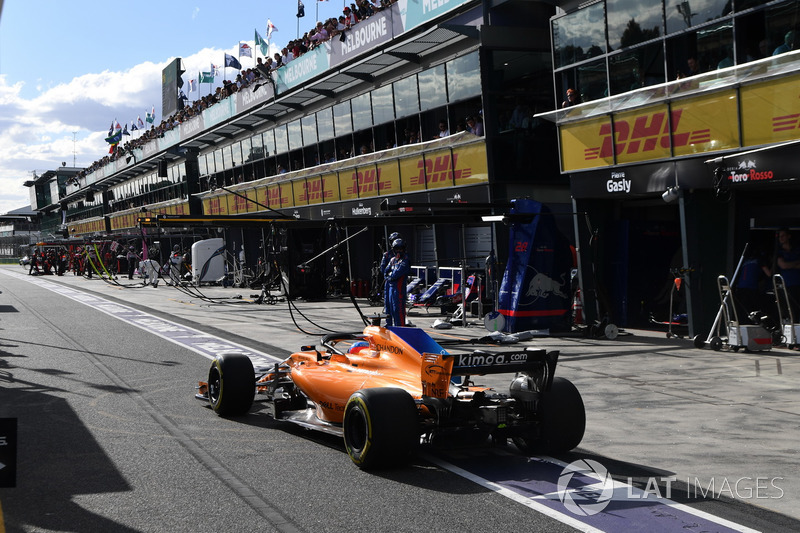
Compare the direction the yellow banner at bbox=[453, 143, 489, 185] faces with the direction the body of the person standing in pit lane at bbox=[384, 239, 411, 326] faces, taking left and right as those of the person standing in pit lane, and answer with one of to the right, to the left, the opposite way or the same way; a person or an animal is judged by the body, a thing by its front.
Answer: the same way

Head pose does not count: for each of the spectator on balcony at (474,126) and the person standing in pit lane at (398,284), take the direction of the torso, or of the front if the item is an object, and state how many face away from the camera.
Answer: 0

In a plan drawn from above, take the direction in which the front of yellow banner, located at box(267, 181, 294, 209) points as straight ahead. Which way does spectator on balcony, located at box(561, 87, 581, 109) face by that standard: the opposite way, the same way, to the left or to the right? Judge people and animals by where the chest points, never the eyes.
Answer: the same way

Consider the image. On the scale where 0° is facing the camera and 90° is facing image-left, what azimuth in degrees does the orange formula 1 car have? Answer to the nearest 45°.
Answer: approximately 135°

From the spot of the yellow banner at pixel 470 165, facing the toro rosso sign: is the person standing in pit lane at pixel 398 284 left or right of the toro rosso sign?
right

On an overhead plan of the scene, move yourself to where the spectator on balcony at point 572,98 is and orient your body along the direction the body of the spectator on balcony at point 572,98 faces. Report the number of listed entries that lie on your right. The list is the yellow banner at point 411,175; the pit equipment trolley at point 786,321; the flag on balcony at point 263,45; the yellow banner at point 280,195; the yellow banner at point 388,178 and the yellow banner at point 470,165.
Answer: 5

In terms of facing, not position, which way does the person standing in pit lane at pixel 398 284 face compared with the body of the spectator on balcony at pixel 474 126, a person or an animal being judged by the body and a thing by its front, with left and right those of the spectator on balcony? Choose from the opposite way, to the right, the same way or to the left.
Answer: the same way

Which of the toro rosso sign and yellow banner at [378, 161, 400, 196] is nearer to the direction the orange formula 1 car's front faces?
the yellow banner

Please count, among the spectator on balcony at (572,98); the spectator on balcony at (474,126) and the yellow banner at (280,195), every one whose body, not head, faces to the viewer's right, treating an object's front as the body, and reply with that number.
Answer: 0

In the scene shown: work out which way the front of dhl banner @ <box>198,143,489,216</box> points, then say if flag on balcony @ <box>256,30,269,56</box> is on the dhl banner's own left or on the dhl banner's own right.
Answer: on the dhl banner's own right

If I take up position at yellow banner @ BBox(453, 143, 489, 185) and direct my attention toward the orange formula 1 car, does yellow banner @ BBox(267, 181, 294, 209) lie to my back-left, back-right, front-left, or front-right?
back-right

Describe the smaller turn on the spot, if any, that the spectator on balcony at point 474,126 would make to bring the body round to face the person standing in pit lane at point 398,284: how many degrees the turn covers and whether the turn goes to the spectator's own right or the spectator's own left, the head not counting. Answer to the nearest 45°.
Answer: approximately 45° to the spectator's own left

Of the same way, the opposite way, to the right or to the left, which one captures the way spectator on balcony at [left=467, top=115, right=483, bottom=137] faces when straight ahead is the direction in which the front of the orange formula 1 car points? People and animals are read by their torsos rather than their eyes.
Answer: to the left

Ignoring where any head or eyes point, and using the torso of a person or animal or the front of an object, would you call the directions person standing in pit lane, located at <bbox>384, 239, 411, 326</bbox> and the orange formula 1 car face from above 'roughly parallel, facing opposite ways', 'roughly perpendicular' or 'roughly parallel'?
roughly perpendicular

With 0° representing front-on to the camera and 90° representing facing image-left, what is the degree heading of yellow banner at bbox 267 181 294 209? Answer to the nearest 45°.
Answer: approximately 45°

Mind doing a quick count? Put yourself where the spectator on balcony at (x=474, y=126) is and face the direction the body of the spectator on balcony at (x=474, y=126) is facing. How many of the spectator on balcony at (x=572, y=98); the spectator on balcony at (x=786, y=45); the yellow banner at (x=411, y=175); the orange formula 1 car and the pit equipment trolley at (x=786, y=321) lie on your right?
1

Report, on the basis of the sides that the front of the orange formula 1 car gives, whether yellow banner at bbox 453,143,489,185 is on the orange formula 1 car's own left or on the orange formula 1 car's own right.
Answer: on the orange formula 1 car's own right

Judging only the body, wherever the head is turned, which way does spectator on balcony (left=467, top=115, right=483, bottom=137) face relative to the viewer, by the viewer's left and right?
facing the viewer and to the left of the viewer

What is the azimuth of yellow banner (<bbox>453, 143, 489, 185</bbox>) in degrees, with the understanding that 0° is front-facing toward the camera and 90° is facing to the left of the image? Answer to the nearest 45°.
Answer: approximately 45°

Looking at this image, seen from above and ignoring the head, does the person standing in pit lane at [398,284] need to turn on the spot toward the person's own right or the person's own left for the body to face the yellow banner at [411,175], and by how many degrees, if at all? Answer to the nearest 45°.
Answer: approximately 135° to the person's own right

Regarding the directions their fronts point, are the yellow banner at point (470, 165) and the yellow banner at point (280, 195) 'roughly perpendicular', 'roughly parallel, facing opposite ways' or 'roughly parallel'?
roughly parallel
